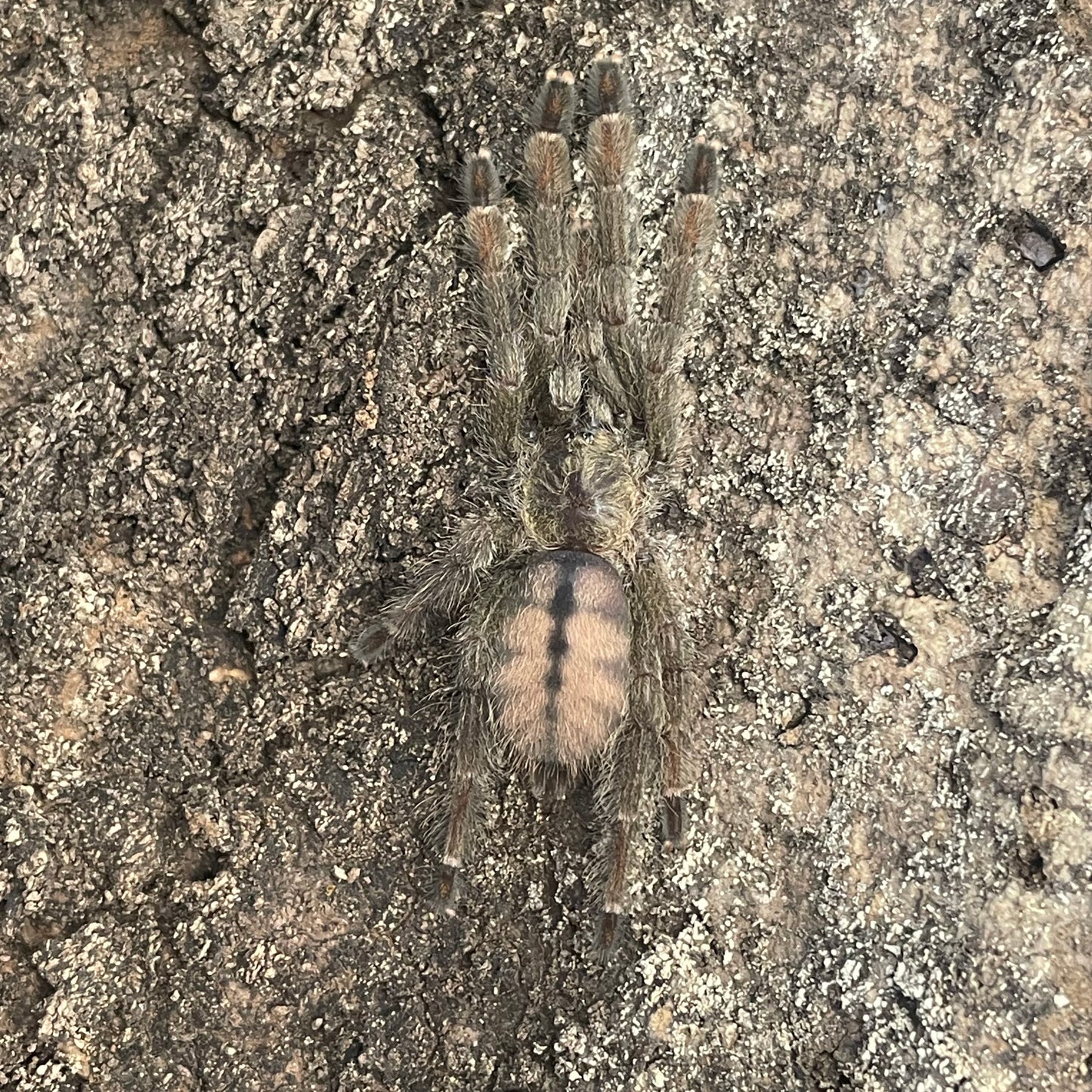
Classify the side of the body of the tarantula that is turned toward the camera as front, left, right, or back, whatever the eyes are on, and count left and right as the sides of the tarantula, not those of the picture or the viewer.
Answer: back
